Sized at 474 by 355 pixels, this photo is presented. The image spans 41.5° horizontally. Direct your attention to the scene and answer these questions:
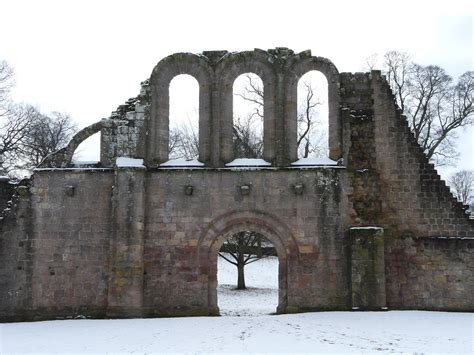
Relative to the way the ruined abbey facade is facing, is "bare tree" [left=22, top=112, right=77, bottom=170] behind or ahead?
behind

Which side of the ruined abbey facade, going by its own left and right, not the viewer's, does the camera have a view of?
front

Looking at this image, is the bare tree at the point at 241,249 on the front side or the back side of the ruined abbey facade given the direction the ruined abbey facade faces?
on the back side
